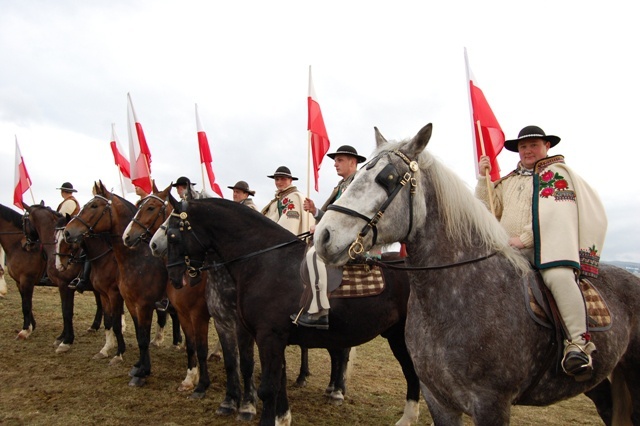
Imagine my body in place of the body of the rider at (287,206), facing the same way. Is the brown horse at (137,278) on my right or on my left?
on my right

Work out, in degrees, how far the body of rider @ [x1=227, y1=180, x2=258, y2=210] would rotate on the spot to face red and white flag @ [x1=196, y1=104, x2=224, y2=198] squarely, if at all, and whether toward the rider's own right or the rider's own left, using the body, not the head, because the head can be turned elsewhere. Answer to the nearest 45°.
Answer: approximately 90° to the rider's own right

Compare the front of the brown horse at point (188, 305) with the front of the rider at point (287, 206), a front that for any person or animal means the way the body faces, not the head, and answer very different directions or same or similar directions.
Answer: same or similar directions

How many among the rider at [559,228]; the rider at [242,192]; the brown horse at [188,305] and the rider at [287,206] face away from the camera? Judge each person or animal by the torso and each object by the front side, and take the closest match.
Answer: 0

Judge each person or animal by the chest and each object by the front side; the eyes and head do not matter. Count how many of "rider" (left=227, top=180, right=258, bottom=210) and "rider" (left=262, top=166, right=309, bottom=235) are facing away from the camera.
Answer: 0

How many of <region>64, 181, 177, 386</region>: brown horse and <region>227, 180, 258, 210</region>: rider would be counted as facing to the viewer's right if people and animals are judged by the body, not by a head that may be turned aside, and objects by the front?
0

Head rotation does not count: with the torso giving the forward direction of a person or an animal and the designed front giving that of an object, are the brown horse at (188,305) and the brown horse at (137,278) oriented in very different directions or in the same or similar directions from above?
same or similar directions

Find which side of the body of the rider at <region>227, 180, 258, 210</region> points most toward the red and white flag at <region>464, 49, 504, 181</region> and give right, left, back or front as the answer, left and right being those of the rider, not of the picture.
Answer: left

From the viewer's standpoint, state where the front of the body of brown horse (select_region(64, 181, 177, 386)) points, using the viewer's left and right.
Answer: facing the viewer and to the left of the viewer

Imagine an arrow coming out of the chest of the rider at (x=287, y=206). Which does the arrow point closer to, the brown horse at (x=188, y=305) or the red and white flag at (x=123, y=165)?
the brown horse

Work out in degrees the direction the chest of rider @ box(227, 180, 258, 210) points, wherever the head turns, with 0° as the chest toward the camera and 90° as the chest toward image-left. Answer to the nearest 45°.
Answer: approximately 45°

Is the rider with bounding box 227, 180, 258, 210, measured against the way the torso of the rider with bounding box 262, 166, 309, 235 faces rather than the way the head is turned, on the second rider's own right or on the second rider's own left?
on the second rider's own right

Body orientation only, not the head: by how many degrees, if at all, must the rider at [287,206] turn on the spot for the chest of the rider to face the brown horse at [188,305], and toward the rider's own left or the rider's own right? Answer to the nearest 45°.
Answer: approximately 45° to the rider's own right
